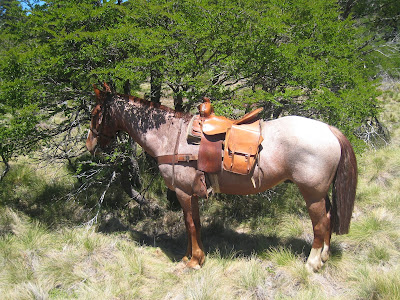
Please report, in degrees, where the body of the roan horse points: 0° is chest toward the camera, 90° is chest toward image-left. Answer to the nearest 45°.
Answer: approximately 90°
